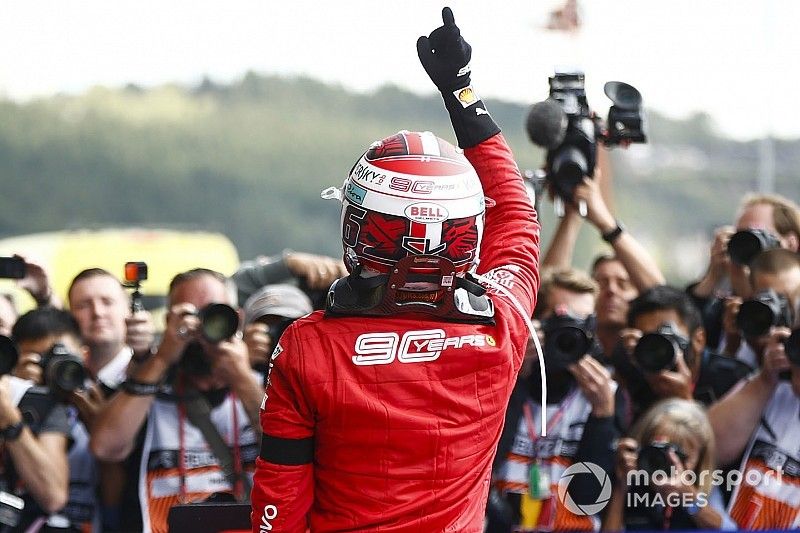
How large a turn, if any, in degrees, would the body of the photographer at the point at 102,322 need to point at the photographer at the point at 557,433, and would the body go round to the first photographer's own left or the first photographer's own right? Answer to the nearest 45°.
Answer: approximately 45° to the first photographer's own left

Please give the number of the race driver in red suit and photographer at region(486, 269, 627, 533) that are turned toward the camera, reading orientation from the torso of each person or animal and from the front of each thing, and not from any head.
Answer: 1

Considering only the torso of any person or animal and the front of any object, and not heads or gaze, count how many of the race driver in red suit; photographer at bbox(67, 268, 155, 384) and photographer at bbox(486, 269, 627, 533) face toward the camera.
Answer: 2

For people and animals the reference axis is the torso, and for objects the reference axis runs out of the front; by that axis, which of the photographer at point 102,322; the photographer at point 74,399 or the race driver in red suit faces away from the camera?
the race driver in red suit

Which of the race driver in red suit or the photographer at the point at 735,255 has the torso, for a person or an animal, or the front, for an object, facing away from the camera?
the race driver in red suit

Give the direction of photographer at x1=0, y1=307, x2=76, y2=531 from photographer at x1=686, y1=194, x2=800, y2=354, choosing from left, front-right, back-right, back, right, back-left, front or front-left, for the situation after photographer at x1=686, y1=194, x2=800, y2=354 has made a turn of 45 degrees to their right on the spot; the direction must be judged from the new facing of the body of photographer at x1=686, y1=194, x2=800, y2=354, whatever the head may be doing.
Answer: front-left

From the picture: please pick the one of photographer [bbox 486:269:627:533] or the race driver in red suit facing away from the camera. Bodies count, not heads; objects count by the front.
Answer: the race driver in red suit

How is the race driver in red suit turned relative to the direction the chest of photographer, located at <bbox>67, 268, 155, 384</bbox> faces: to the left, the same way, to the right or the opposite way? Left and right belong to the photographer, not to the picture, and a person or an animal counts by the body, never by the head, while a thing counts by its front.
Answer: the opposite way

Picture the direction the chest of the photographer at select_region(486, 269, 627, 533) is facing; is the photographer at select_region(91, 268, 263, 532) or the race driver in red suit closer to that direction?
the race driver in red suit

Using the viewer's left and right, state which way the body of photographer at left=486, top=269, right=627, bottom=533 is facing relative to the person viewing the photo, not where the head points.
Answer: facing the viewer

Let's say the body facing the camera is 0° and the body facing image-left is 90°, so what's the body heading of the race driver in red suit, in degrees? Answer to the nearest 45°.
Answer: approximately 180°

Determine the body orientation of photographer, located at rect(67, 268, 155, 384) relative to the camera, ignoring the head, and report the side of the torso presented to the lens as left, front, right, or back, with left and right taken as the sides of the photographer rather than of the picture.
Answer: front
